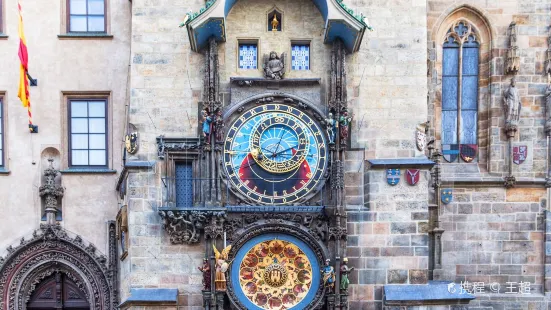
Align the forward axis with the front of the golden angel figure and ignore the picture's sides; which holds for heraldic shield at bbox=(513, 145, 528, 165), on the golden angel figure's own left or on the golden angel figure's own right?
on the golden angel figure's own left

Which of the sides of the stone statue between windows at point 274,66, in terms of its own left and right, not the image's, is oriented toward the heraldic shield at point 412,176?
left

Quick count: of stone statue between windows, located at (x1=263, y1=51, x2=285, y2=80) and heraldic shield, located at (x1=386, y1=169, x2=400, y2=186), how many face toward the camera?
2

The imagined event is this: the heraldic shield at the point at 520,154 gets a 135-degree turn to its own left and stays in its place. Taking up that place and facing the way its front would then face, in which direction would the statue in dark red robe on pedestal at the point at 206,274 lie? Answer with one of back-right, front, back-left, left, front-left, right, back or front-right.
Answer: back

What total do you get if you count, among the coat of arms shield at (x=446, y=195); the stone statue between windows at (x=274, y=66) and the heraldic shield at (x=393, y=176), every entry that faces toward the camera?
3

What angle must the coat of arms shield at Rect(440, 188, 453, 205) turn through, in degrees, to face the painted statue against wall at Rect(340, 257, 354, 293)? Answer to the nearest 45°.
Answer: approximately 45° to its right
